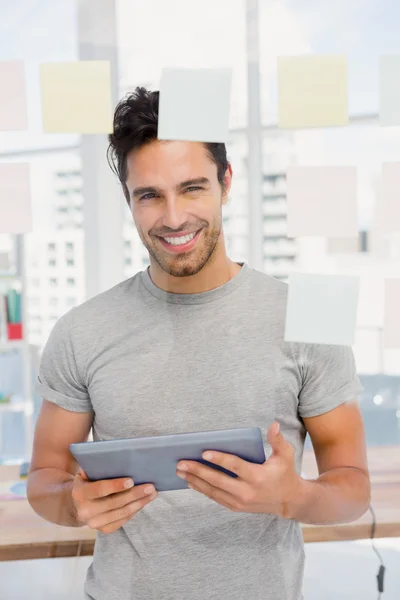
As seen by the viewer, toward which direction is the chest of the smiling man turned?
toward the camera

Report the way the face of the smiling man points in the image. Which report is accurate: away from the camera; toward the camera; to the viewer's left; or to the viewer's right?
toward the camera
